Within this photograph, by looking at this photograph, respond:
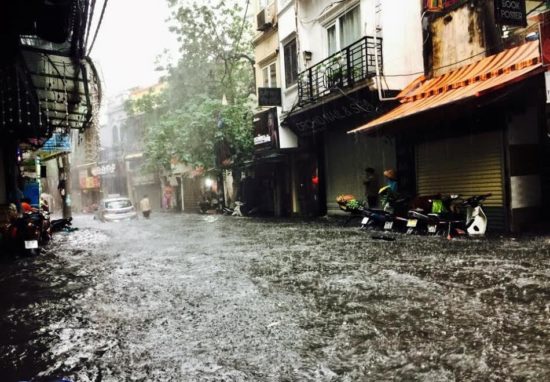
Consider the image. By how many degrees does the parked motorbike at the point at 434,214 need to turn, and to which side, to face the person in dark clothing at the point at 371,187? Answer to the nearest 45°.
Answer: approximately 90° to its left

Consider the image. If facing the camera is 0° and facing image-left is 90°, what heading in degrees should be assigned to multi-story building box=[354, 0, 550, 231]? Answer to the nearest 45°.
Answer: approximately 45°

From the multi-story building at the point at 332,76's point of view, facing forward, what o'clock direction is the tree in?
The tree is roughly at 3 o'clock from the multi-story building.

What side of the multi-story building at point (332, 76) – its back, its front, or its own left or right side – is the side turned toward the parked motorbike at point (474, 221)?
left

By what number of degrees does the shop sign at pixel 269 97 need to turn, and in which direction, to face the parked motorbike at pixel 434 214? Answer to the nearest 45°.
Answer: approximately 45° to its left

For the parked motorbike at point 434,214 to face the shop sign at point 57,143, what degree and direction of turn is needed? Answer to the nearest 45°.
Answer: approximately 135° to its left
